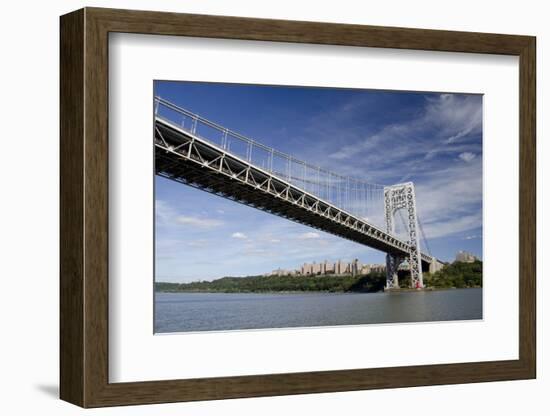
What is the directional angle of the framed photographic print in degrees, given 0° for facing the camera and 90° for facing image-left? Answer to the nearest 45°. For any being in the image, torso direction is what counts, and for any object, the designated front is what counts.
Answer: approximately 315°

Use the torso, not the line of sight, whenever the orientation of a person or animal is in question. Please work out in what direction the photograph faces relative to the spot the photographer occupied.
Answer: facing the viewer and to the right of the viewer
